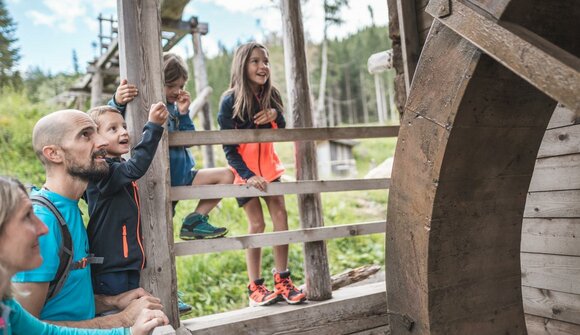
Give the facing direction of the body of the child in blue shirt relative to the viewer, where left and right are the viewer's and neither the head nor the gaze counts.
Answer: facing the viewer and to the right of the viewer

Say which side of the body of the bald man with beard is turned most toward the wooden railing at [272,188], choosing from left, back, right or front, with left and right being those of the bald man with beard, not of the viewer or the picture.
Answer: front

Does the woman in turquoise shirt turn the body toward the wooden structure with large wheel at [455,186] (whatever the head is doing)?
yes

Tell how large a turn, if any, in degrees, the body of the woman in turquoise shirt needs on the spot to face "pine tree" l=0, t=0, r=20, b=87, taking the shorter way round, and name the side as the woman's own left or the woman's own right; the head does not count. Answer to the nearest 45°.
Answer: approximately 90° to the woman's own left

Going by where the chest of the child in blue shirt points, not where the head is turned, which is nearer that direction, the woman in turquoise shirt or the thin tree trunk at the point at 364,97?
the woman in turquoise shirt

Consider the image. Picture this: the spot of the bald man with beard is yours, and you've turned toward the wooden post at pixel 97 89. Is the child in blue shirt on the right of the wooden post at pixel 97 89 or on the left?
right

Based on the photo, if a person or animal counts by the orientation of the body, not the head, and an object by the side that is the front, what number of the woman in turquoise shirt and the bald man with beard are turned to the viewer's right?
2

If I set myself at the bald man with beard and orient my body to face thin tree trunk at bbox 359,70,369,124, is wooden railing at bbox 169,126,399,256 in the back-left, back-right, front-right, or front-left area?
front-right

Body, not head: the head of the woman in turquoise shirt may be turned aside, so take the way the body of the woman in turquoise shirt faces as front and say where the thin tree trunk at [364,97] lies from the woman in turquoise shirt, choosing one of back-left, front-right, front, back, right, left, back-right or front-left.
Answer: front-left

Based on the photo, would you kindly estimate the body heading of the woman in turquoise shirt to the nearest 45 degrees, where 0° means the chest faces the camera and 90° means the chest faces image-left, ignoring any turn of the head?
approximately 270°

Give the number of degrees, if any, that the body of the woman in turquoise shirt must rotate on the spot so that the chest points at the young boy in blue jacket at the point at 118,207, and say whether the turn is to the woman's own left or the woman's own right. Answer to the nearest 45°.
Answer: approximately 45° to the woman's own left

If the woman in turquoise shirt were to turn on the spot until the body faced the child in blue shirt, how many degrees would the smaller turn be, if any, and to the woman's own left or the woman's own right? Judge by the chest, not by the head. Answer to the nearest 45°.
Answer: approximately 45° to the woman's own left

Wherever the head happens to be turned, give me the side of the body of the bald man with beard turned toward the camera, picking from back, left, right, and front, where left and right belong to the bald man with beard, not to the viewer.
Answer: right
